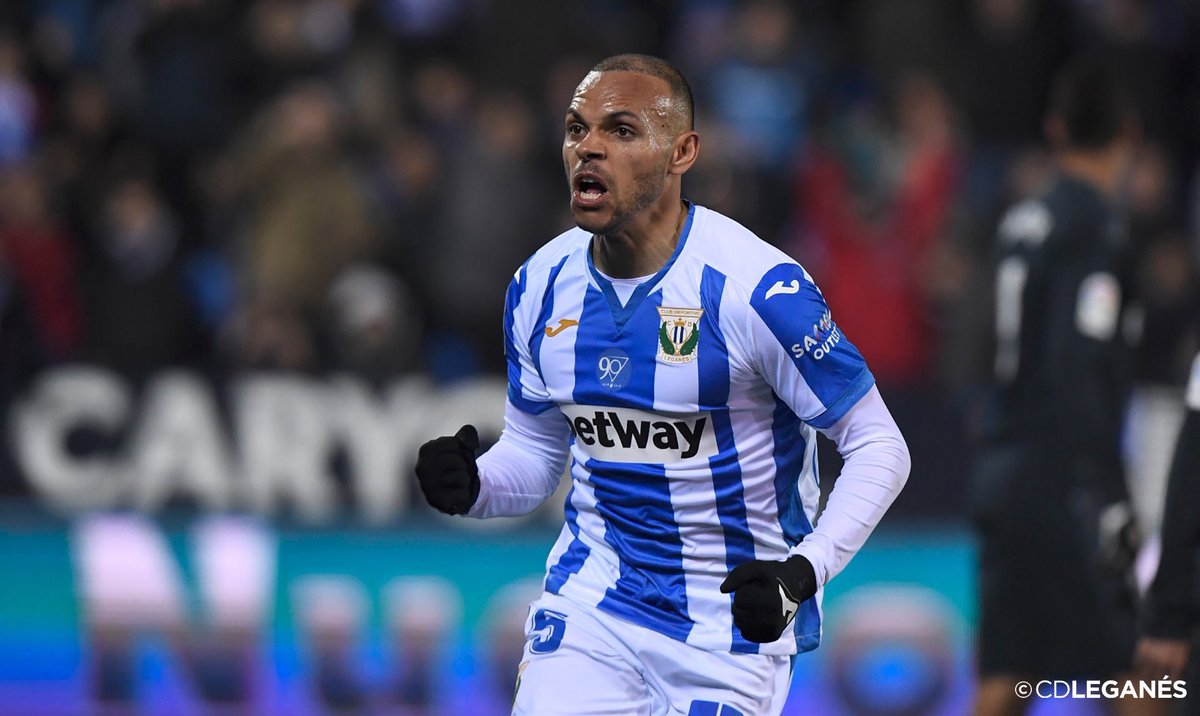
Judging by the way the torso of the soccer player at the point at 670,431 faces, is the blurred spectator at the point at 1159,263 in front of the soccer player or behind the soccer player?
behind

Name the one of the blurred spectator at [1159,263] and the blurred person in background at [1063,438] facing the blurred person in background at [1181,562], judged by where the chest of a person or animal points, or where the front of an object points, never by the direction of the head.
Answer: the blurred spectator

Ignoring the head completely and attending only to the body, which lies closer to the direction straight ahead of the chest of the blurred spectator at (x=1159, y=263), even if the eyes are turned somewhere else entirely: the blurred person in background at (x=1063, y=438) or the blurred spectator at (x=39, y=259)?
the blurred person in background

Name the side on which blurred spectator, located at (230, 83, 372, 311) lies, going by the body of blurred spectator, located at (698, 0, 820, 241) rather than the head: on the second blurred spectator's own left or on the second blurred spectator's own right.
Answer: on the second blurred spectator's own right

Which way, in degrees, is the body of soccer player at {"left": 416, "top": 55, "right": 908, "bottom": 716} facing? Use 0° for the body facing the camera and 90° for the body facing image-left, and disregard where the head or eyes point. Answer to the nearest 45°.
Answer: approximately 45°

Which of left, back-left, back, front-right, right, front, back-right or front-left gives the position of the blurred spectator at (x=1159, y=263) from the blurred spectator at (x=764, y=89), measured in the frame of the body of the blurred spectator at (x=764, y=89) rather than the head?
left

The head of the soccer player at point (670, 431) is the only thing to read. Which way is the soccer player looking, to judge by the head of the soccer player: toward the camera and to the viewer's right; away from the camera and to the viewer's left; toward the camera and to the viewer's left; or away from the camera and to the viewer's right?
toward the camera and to the viewer's left

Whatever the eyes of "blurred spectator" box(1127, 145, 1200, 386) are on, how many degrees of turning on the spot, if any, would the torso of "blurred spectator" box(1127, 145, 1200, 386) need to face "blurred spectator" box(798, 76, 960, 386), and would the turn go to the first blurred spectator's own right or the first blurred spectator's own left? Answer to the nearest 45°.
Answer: approximately 45° to the first blurred spectator's own right

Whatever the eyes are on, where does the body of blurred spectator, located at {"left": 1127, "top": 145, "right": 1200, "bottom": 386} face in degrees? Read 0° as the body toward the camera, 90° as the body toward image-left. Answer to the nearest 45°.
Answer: approximately 0°

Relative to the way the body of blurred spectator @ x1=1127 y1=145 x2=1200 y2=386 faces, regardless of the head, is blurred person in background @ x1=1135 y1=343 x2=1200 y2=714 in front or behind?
in front

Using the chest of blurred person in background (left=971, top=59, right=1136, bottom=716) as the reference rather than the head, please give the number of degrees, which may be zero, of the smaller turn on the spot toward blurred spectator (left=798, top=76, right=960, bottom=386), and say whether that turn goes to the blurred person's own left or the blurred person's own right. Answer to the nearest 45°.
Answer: approximately 45° to the blurred person's own left

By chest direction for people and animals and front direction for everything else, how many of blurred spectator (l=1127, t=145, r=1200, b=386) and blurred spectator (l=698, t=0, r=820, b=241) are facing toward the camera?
2

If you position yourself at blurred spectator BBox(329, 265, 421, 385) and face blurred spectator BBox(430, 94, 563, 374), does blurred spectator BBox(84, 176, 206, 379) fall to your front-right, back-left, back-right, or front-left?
back-left

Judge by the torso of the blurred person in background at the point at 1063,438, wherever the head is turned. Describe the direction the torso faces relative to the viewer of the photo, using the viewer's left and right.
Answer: facing away from the viewer and to the right of the viewer
